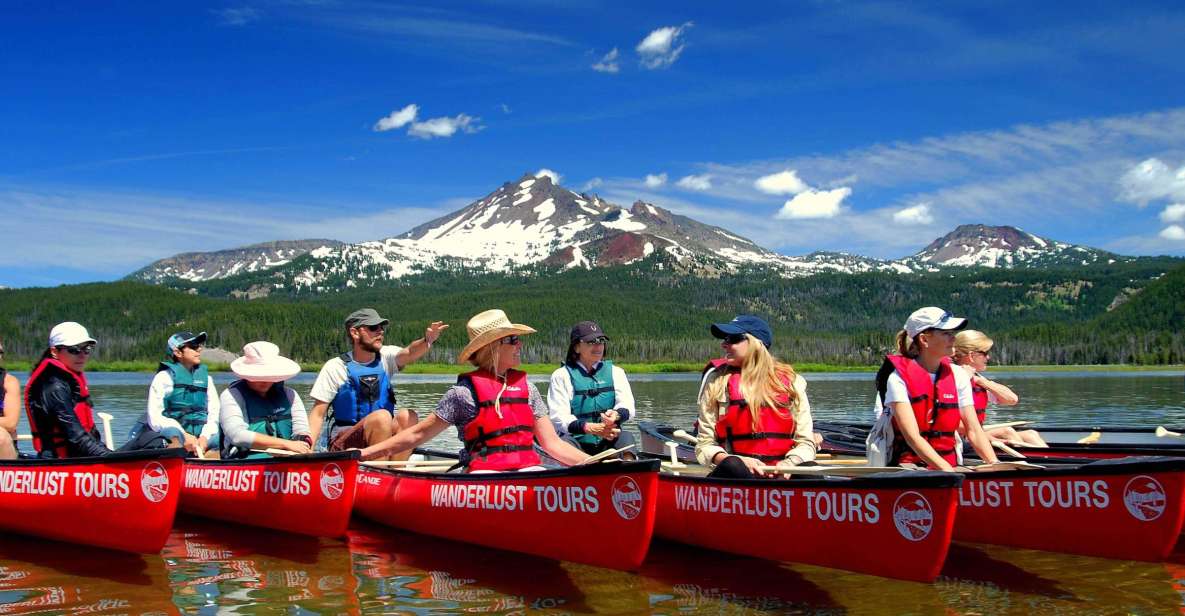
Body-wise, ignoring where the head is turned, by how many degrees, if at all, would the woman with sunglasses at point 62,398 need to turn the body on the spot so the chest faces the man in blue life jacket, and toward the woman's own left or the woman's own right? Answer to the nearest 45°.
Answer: approximately 45° to the woman's own left

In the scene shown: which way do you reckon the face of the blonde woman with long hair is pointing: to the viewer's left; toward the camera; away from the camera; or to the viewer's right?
to the viewer's left

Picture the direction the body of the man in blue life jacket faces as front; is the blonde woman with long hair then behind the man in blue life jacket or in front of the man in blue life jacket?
in front

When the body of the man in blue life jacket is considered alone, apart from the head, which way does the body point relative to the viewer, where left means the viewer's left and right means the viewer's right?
facing the viewer and to the right of the viewer

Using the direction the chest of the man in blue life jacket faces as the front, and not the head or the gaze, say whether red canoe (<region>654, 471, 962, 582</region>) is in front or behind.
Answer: in front

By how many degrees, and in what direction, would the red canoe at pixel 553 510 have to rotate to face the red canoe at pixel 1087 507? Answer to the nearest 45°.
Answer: approximately 45° to its left

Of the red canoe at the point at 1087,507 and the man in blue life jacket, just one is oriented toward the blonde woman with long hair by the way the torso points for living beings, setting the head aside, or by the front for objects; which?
the man in blue life jacket

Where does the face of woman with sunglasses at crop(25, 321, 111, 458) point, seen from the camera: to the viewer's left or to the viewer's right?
to the viewer's right
